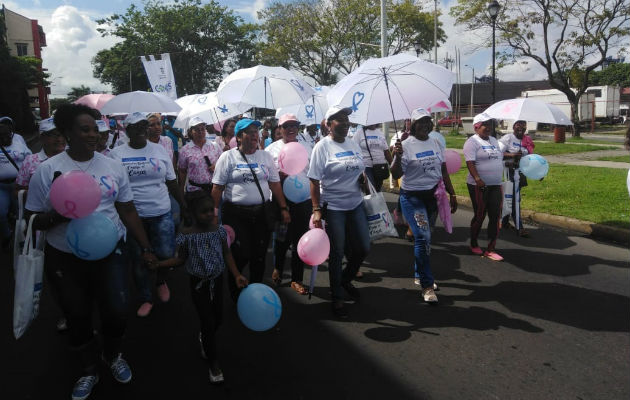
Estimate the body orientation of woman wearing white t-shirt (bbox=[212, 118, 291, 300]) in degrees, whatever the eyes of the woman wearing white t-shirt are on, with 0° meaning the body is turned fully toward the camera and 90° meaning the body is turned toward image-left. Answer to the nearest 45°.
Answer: approximately 0°

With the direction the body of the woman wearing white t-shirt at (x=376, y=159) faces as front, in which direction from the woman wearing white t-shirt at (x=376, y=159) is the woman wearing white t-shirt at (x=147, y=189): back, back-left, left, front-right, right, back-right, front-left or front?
front-right

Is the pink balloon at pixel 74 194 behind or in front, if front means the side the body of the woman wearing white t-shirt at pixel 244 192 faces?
in front

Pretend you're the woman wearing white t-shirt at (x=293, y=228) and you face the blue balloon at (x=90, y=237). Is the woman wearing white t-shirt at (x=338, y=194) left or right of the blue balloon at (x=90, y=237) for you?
left

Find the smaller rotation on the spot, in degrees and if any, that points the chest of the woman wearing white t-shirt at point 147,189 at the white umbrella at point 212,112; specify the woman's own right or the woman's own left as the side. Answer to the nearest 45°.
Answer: approximately 180°

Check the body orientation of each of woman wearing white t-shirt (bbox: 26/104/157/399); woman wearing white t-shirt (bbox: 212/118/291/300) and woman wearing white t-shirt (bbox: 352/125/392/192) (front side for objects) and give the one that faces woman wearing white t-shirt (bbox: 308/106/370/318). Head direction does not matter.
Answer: woman wearing white t-shirt (bbox: 352/125/392/192)

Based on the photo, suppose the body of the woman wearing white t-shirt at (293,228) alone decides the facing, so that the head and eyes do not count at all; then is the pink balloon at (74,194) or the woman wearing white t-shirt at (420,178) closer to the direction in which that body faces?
the pink balloon

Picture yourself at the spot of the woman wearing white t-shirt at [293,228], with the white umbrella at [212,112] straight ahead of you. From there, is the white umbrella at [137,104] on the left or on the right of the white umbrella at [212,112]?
left

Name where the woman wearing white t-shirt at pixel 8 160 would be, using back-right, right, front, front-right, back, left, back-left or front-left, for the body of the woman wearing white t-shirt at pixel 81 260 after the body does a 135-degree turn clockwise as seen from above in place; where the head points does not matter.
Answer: front-right

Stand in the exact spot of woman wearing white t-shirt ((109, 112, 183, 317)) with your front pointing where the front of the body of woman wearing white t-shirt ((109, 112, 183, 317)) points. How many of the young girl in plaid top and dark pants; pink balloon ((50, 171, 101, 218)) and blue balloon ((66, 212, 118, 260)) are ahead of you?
3

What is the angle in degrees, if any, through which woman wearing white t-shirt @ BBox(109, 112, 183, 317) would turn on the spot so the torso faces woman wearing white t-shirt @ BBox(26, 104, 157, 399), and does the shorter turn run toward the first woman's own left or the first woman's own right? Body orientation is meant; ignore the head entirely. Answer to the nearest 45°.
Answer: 0° — they already face them
